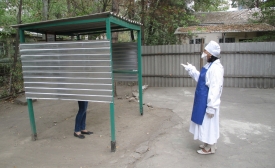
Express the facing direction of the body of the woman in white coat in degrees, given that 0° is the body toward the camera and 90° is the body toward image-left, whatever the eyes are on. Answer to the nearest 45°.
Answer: approximately 90°

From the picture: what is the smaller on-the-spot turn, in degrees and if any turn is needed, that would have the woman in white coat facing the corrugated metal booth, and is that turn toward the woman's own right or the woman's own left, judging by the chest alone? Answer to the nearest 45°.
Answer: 0° — they already face it

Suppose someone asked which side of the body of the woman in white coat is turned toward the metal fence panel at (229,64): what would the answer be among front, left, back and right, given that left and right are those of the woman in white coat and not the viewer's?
right

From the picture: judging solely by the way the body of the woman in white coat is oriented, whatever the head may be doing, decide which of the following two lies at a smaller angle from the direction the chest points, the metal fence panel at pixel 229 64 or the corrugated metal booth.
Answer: the corrugated metal booth
